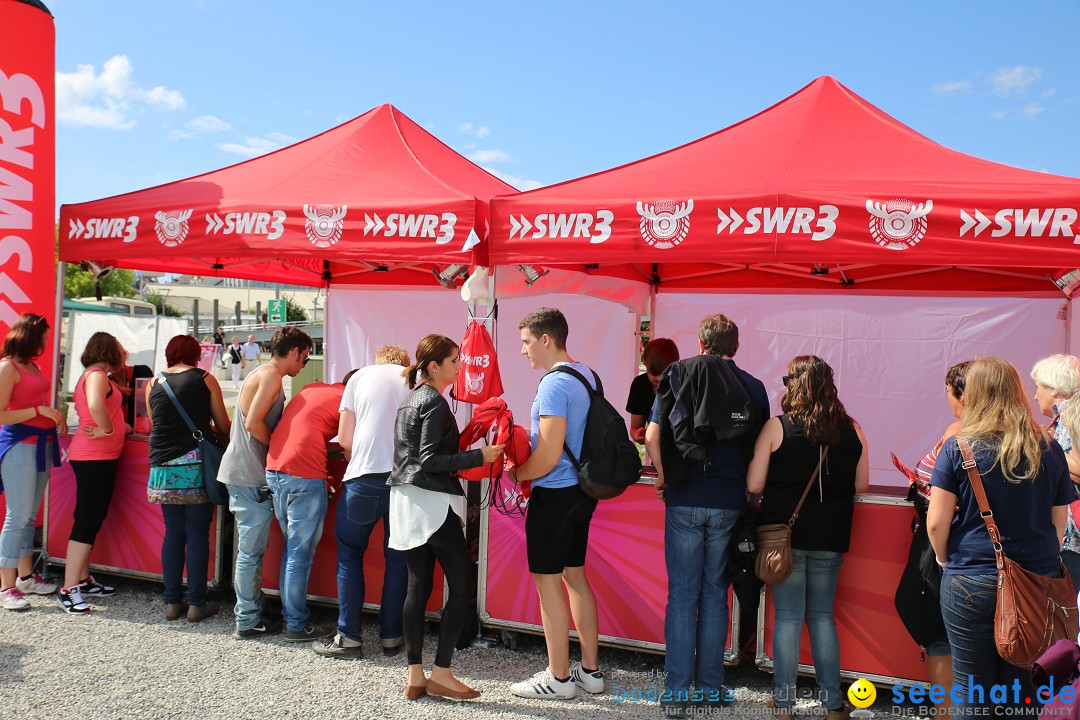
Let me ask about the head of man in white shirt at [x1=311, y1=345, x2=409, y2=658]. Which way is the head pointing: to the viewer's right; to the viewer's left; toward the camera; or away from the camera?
away from the camera

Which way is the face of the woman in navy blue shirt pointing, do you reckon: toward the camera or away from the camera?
away from the camera

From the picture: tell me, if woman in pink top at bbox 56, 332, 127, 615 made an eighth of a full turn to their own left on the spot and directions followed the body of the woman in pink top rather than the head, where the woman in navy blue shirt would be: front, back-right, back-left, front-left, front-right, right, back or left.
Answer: right

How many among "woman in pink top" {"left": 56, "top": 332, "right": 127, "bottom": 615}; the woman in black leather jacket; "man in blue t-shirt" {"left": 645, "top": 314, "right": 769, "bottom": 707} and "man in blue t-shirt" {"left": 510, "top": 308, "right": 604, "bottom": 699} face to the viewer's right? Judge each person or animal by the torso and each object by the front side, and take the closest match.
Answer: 2

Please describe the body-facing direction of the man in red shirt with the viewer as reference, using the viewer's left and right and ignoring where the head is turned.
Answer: facing away from the viewer and to the right of the viewer

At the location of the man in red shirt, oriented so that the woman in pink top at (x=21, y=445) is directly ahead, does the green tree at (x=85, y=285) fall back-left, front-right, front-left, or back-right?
front-right

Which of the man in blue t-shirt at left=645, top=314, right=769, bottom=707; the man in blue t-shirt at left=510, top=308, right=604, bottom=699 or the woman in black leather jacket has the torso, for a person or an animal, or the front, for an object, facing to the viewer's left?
the man in blue t-shirt at left=510, top=308, right=604, bottom=699

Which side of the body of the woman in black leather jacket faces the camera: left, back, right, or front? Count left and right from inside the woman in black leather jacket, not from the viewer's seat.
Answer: right

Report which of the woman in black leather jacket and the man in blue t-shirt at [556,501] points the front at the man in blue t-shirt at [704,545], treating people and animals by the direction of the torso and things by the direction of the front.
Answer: the woman in black leather jacket

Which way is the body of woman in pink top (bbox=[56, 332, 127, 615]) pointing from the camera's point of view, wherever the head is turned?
to the viewer's right

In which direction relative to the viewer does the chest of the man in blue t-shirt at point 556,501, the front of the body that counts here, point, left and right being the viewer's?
facing to the left of the viewer

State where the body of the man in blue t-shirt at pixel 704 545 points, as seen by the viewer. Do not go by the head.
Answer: away from the camera

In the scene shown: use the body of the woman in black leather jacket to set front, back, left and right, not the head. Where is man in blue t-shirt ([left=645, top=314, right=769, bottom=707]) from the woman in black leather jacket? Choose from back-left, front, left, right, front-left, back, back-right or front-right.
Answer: front

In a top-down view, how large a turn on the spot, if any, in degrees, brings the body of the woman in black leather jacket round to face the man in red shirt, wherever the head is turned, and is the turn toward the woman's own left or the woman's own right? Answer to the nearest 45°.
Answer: approximately 135° to the woman's own left

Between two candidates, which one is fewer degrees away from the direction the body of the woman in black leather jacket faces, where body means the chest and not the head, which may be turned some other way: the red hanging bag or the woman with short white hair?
the woman with short white hair

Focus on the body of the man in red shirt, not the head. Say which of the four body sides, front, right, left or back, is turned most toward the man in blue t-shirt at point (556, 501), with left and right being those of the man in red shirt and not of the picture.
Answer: right

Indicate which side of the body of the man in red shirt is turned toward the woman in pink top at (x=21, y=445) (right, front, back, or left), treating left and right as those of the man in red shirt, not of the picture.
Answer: left

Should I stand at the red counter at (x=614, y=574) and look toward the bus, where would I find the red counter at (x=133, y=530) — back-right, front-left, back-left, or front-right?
front-left

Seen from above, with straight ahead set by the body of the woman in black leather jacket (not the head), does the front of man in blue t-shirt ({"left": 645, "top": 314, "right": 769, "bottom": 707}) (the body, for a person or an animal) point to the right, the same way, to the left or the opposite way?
to the left
